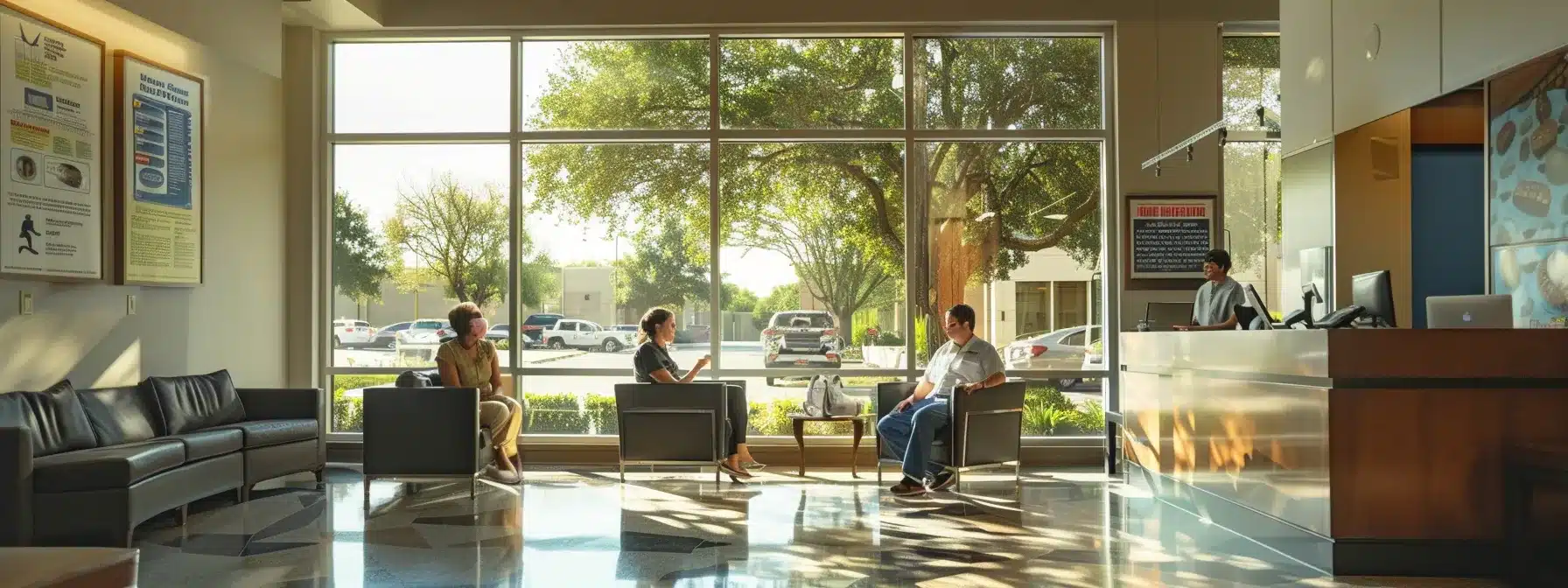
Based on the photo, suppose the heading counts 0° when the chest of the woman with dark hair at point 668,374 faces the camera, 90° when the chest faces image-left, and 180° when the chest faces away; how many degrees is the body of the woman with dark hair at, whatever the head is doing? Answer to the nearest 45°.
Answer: approximately 270°

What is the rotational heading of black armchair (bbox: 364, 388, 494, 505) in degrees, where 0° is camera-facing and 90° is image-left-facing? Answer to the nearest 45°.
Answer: approximately 270°

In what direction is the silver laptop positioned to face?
away from the camera

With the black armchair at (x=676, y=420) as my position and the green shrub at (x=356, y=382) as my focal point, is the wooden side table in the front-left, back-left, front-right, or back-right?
back-right

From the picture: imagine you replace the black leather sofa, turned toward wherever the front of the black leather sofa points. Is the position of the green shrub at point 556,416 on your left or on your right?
on your left

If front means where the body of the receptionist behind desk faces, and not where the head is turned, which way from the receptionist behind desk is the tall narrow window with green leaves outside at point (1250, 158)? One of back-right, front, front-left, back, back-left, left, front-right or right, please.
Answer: back-right

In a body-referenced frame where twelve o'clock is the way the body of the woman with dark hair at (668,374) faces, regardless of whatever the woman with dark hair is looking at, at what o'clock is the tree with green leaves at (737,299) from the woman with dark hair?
The tree with green leaves is roughly at 10 o'clock from the woman with dark hair.

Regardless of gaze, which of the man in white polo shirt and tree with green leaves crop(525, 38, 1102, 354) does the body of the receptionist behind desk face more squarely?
the man in white polo shirt

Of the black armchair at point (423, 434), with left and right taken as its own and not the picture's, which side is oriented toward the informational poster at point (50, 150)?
back

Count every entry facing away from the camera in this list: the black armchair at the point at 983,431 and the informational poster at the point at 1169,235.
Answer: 0

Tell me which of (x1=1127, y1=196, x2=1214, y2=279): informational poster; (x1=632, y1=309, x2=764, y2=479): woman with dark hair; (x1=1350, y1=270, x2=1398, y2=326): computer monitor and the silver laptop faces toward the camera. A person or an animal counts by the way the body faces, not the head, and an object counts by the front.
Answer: the informational poster

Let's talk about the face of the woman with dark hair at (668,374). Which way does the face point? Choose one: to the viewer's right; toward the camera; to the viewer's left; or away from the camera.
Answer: to the viewer's right
